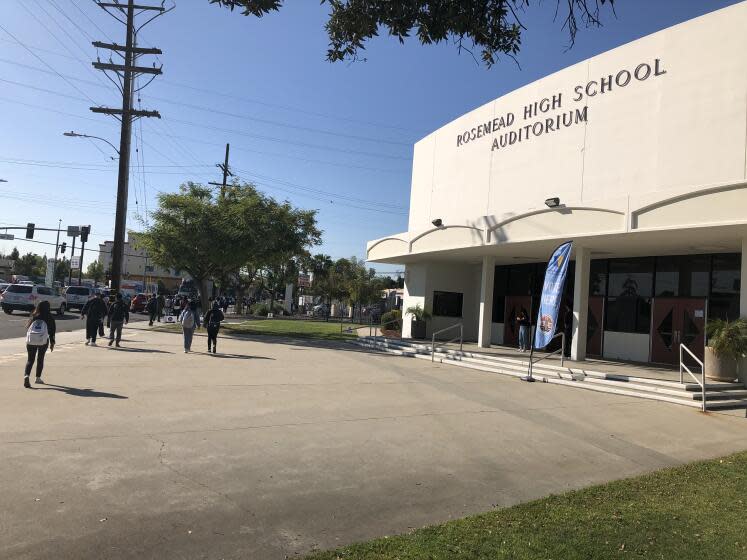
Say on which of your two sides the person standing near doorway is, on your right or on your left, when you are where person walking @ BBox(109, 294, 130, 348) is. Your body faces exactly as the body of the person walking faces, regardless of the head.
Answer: on your right

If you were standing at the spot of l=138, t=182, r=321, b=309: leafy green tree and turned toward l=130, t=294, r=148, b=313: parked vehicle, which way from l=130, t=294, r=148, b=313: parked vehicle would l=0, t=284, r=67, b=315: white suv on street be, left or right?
left

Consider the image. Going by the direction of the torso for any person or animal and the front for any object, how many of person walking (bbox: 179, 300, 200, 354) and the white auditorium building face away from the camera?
1

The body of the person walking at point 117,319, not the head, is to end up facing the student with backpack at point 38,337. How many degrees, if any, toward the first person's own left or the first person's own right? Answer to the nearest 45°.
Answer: approximately 180°

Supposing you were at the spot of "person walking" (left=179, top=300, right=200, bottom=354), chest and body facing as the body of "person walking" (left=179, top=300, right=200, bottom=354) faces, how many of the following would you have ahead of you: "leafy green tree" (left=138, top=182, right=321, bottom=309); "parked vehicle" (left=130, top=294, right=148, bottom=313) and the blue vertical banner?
2

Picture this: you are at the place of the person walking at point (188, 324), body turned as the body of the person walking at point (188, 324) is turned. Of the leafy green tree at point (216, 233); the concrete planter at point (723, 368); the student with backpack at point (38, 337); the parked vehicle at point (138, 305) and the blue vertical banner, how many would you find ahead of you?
2

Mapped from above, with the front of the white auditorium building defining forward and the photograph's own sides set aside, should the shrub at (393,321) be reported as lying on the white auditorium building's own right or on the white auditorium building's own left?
on the white auditorium building's own right

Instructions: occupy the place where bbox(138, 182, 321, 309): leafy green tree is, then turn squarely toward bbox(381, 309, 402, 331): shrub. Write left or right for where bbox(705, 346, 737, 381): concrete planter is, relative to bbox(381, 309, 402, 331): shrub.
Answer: right

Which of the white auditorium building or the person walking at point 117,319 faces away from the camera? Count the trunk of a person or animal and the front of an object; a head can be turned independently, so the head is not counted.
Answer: the person walking

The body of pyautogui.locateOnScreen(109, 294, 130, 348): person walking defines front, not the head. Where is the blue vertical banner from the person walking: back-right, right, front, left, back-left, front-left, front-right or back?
back-right

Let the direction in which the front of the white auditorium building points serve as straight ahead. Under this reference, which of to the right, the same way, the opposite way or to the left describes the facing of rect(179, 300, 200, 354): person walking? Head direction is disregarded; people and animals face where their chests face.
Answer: to the right

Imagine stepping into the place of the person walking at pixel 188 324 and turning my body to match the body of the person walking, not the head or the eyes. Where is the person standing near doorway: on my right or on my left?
on my right

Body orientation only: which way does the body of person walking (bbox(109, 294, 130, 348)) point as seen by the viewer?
away from the camera

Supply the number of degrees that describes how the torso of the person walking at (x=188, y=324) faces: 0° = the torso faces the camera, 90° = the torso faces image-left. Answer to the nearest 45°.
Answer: approximately 180°
